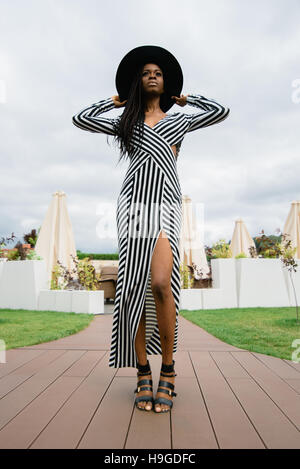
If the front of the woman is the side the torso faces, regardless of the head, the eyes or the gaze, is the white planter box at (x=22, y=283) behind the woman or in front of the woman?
behind

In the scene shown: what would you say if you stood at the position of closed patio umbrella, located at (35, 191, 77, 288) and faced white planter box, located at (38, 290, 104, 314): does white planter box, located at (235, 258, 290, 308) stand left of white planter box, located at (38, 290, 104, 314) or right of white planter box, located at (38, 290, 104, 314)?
left

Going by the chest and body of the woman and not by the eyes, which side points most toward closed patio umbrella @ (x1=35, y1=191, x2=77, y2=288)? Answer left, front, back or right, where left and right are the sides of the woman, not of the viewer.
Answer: back

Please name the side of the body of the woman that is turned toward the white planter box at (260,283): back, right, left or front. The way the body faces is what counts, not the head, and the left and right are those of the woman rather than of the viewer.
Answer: back

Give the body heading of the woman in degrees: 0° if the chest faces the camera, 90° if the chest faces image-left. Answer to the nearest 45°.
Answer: approximately 0°

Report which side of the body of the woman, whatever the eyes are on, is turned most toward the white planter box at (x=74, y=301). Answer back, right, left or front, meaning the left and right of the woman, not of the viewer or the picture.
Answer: back

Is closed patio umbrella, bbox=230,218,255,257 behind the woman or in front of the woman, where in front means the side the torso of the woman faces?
behind

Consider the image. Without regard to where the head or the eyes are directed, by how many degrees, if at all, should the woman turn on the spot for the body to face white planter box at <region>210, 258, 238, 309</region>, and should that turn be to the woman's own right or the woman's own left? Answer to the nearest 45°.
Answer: approximately 180°

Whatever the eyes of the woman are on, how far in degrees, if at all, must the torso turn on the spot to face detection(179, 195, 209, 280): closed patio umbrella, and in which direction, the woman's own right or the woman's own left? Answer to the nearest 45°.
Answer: approximately 180°

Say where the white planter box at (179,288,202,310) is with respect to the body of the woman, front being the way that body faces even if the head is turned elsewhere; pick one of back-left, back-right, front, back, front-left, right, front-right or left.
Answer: back
